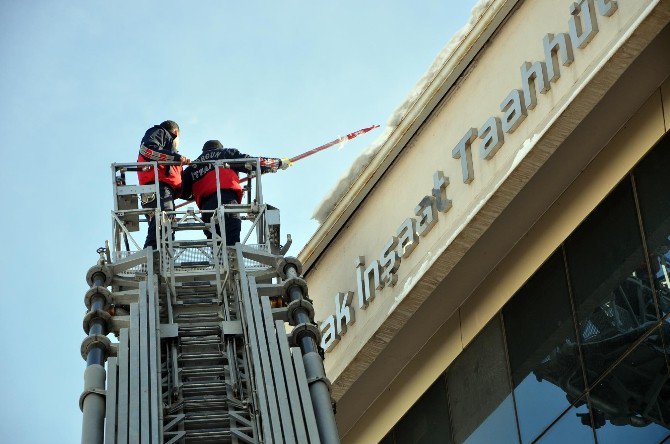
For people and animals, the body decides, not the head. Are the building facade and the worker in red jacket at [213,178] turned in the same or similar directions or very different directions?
very different directions

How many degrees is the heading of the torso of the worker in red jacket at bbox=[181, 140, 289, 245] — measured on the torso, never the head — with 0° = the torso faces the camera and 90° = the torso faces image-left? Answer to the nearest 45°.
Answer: approximately 225°

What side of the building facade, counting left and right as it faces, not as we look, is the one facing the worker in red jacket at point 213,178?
front

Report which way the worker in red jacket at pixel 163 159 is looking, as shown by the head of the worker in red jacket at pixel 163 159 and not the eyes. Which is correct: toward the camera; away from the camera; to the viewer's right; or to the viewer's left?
to the viewer's right

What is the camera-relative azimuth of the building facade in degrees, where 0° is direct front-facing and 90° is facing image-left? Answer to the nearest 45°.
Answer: approximately 45°
